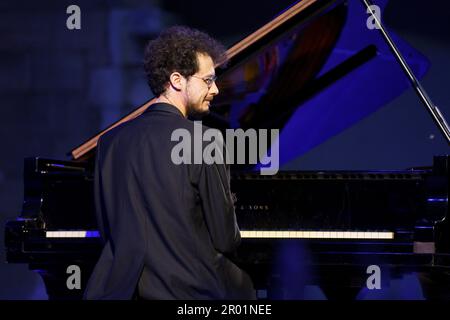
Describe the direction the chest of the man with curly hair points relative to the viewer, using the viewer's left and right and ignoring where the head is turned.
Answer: facing away from the viewer and to the right of the viewer

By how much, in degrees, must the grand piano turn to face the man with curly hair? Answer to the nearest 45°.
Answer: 0° — it already faces them

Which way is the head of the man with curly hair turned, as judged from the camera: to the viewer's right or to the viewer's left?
to the viewer's right

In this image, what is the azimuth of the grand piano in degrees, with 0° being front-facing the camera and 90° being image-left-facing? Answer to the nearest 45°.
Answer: approximately 0°

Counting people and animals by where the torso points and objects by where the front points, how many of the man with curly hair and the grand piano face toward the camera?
1
